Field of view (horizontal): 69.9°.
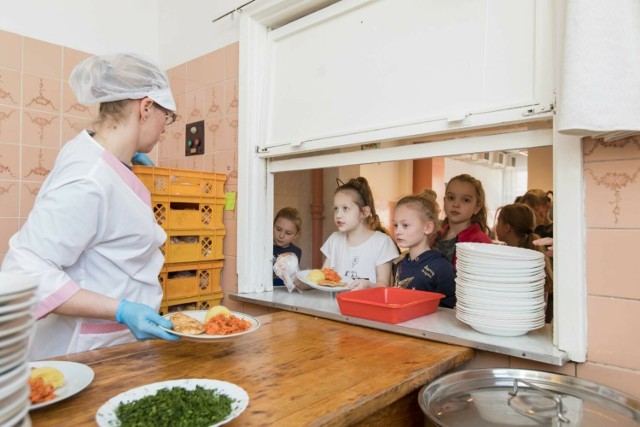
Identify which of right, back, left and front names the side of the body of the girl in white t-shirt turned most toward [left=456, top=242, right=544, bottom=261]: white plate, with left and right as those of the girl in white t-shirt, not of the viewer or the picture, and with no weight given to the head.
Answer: left

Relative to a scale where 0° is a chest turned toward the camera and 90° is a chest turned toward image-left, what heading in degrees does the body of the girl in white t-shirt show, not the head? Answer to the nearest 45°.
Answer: approximately 45°

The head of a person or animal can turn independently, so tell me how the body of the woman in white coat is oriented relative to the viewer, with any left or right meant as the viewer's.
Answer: facing to the right of the viewer

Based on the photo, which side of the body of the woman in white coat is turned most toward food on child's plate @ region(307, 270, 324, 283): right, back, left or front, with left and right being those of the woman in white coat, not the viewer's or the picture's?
front

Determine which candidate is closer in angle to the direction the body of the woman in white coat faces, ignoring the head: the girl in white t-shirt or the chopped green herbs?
the girl in white t-shirt

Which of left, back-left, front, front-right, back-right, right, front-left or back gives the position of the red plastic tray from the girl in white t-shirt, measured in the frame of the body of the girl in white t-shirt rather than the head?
front-left

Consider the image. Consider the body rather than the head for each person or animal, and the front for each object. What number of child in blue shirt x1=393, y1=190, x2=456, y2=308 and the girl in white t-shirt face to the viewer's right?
0

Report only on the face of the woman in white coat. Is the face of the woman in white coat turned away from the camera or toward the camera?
away from the camera

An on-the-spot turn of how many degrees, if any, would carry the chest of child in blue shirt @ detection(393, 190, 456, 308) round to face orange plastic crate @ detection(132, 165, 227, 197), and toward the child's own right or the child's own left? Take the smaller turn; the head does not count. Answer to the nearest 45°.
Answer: approximately 45° to the child's own right

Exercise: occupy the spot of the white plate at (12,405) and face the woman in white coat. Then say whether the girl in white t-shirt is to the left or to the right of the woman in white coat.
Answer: right

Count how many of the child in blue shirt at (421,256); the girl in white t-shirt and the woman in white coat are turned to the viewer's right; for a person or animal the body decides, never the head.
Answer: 1

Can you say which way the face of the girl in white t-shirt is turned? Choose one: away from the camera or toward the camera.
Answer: toward the camera

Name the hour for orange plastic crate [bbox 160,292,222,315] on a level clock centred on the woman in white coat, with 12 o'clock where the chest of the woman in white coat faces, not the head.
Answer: The orange plastic crate is roughly at 10 o'clock from the woman in white coat.

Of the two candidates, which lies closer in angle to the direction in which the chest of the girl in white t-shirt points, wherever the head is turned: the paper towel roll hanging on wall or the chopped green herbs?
the chopped green herbs
